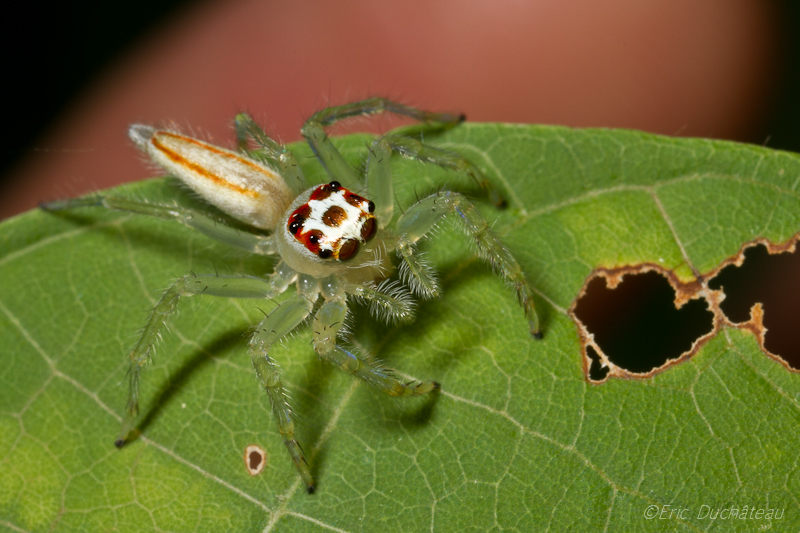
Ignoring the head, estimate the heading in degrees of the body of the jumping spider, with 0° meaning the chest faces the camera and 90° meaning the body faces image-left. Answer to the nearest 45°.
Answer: approximately 315°
